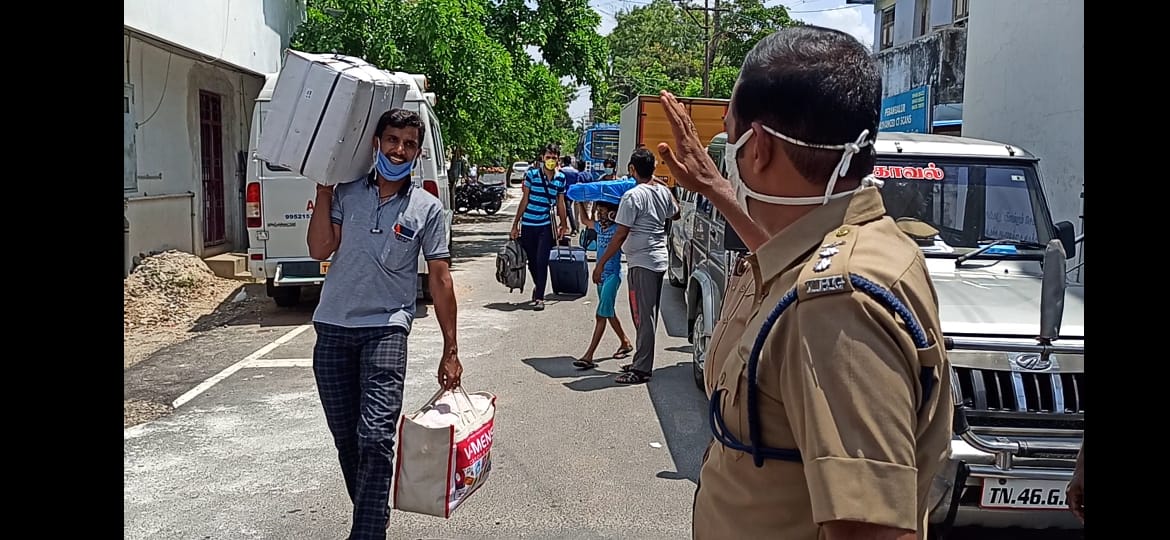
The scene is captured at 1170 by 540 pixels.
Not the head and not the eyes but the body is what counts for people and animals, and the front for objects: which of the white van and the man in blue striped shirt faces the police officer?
the man in blue striped shirt

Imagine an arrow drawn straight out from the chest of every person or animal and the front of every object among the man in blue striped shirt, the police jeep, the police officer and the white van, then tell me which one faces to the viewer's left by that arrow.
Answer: the police officer

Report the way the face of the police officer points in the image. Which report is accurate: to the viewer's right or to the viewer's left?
to the viewer's left

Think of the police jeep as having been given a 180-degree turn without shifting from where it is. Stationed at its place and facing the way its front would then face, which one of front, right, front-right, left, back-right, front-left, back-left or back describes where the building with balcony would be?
front-right

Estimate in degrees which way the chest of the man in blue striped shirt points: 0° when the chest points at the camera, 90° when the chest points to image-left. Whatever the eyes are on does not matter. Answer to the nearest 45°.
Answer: approximately 0°

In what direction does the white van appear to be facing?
away from the camera

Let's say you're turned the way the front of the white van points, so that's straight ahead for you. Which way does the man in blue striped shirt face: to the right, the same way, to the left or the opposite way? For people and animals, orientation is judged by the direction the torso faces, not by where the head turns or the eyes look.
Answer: the opposite way

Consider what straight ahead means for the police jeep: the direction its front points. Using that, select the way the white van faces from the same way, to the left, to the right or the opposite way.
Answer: the opposite way

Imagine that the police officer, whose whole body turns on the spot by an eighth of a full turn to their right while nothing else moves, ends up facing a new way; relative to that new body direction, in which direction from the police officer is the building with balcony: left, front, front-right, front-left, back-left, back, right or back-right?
front-right

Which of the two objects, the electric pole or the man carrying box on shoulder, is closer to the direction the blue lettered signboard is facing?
the man carrying box on shoulder

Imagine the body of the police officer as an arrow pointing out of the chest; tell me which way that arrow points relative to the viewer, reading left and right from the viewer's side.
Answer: facing to the left of the viewer

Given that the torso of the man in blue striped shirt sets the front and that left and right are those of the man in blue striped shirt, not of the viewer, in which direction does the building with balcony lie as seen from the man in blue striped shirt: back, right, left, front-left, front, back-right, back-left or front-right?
back-left

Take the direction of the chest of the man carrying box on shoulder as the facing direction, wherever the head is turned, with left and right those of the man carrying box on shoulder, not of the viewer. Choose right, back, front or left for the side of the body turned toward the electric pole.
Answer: back
